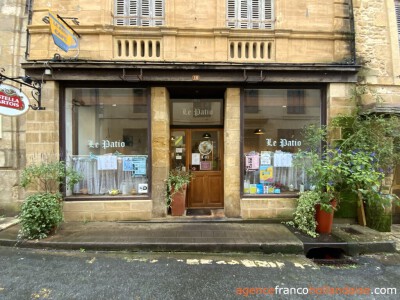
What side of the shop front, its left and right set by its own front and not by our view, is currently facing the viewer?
front

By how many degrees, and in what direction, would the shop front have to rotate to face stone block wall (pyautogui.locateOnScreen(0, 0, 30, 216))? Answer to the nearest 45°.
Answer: approximately 90° to its right

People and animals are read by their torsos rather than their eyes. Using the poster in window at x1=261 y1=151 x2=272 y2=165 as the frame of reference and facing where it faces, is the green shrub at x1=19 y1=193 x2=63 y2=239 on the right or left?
on its right

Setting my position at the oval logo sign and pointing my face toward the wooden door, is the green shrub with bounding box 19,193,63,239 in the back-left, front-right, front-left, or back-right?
front-right

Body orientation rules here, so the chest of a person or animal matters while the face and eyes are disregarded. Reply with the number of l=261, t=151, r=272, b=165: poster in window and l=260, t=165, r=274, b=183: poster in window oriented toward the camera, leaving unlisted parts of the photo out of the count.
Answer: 2

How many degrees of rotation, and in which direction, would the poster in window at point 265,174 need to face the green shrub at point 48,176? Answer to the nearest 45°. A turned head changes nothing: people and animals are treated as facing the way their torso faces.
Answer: approximately 45° to its right

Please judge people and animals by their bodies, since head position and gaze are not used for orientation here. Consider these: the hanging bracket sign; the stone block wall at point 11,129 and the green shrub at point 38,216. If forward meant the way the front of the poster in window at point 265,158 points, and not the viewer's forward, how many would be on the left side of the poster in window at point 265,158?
0

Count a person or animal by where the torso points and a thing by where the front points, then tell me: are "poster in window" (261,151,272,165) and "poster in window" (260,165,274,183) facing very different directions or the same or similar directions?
same or similar directions

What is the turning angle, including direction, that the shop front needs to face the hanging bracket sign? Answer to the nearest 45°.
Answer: approximately 45° to its right

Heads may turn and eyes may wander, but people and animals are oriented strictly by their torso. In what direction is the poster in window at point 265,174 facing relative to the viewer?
toward the camera

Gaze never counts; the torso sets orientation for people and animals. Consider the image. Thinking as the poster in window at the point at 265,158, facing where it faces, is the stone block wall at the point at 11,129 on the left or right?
on its right
